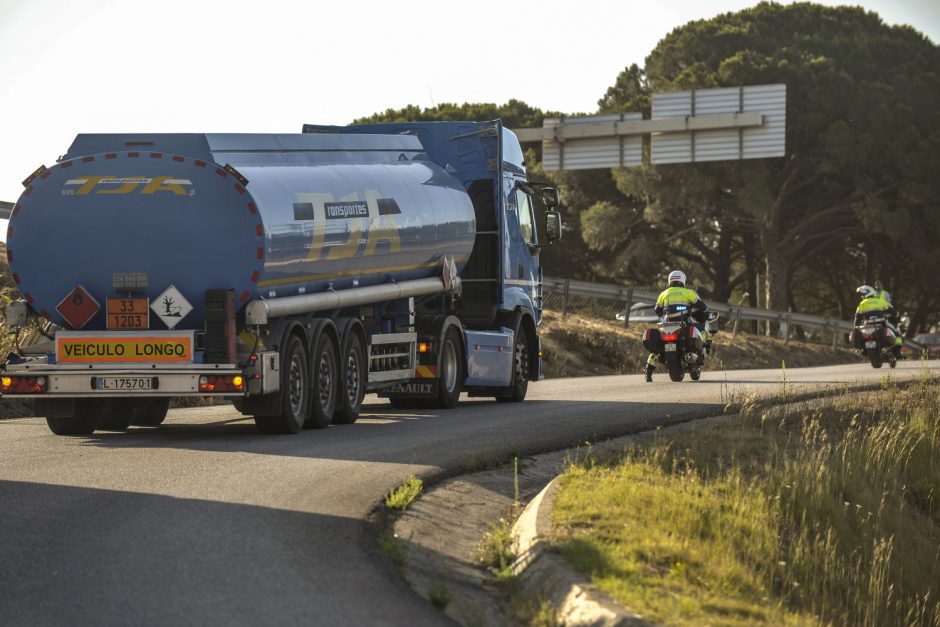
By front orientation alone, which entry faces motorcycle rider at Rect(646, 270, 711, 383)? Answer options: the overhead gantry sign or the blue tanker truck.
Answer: the blue tanker truck

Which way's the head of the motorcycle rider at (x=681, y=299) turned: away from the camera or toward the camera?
away from the camera

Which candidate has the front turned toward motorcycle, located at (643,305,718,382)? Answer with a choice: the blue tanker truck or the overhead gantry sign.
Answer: the blue tanker truck

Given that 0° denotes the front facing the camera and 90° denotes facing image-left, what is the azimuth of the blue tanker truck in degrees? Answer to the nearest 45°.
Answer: approximately 225°

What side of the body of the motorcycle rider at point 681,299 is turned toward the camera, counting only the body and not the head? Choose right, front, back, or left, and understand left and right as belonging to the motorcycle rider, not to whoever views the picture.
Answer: back

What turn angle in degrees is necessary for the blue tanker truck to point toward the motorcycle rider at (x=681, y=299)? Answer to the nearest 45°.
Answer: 0° — it already faces them

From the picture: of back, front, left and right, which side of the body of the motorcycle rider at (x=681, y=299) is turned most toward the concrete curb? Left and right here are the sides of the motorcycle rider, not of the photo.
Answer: back

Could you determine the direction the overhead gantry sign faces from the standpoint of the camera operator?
facing away from the viewer and to the right of the viewer
